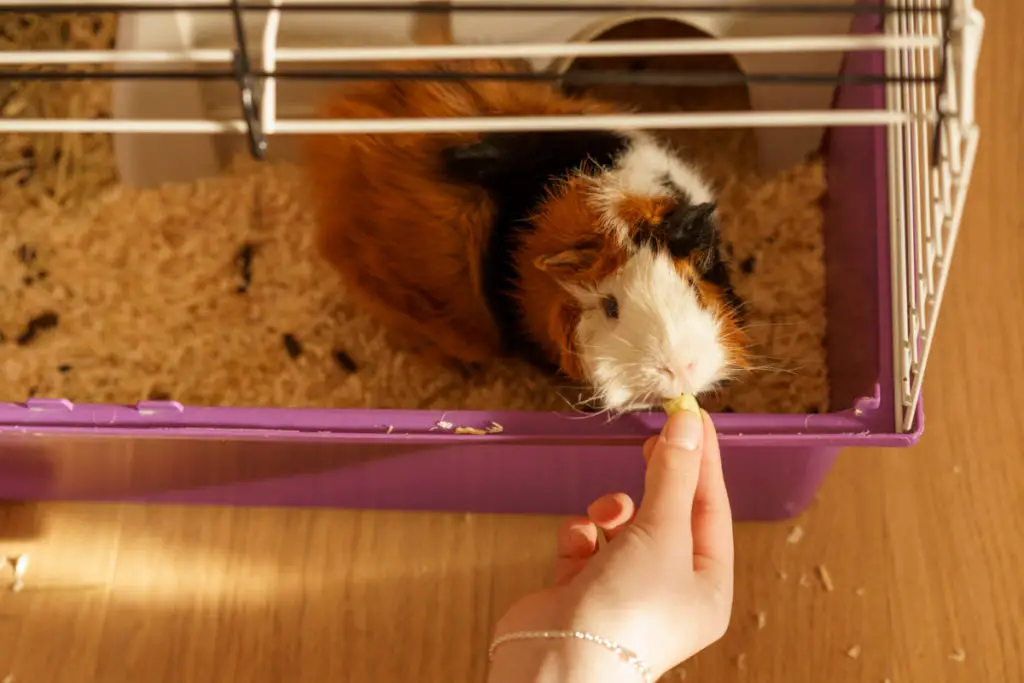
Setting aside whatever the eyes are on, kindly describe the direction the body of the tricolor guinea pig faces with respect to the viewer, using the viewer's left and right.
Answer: facing the viewer and to the right of the viewer
